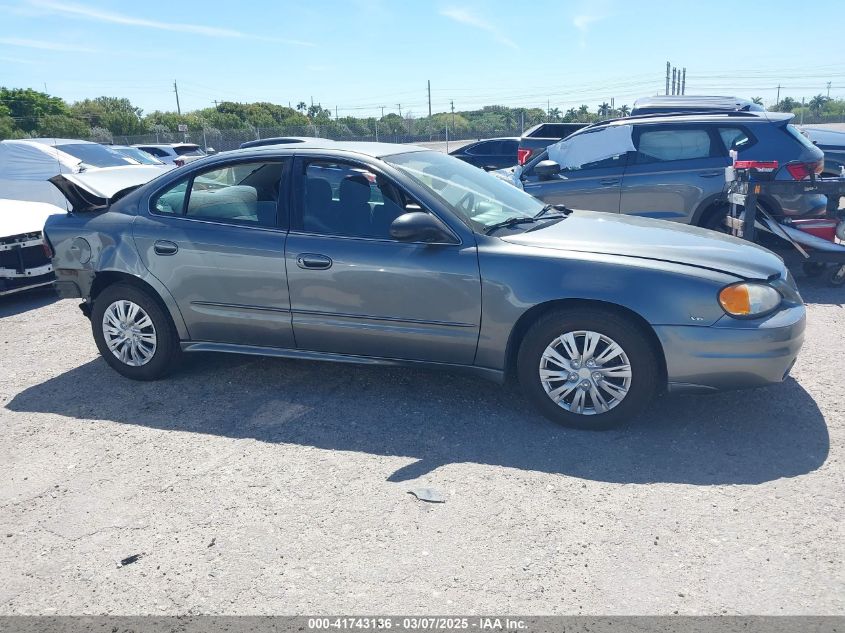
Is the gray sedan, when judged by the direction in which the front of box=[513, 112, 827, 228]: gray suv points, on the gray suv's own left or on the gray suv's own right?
on the gray suv's own left

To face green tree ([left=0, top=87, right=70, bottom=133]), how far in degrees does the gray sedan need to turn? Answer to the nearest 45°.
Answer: approximately 135° to its left

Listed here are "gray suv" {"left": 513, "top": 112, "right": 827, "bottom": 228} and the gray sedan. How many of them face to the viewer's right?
1

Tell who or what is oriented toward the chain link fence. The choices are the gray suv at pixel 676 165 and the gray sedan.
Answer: the gray suv

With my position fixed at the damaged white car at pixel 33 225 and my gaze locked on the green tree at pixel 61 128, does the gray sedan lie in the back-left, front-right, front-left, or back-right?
back-right

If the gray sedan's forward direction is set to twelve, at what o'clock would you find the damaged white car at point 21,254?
The damaged white car is roughly at 7 o'clock from the gray sedan.

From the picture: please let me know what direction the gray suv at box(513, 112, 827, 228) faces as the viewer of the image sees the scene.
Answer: facing away from the viewer and to the left of the viewer

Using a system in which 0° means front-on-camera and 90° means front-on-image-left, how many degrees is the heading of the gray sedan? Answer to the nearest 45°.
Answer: approximately 270°

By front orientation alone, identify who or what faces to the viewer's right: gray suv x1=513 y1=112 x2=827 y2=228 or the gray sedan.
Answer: the gray sedan

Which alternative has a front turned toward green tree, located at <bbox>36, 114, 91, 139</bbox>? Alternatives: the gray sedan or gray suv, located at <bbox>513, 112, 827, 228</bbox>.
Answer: the gray suv

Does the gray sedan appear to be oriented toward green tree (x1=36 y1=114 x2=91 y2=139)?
no

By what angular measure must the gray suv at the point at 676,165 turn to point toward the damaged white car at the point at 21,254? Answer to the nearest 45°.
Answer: approximately 90° to its left

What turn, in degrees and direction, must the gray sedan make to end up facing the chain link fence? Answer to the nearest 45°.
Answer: approximately 90° to its left

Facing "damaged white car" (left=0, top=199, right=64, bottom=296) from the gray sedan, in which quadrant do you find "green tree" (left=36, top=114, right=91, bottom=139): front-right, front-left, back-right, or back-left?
front-right

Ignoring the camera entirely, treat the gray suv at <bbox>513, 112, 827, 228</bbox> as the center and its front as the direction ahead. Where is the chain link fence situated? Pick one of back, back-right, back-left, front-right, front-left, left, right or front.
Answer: front
